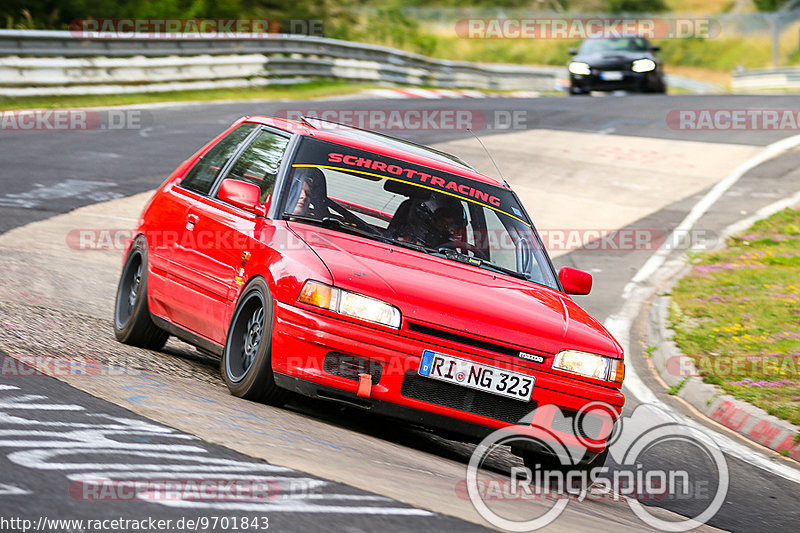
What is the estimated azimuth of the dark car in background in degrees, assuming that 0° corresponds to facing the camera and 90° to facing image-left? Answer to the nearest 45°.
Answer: approximately 0°

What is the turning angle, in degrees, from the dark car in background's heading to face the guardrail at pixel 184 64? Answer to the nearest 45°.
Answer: approximately 45° to its right

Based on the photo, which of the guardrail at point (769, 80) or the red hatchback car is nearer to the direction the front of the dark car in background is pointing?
the red hatchback car

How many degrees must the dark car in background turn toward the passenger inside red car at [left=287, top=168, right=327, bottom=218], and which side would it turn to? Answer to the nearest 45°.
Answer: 0° — it already faces them

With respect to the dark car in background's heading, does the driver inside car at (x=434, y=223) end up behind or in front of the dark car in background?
in front

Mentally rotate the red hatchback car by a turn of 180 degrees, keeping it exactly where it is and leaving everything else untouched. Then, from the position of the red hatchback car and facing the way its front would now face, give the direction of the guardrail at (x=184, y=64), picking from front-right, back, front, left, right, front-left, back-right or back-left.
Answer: front-right

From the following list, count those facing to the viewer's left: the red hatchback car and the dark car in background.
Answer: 0

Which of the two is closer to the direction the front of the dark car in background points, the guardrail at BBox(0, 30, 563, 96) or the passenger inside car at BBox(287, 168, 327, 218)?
the passenger inside car
